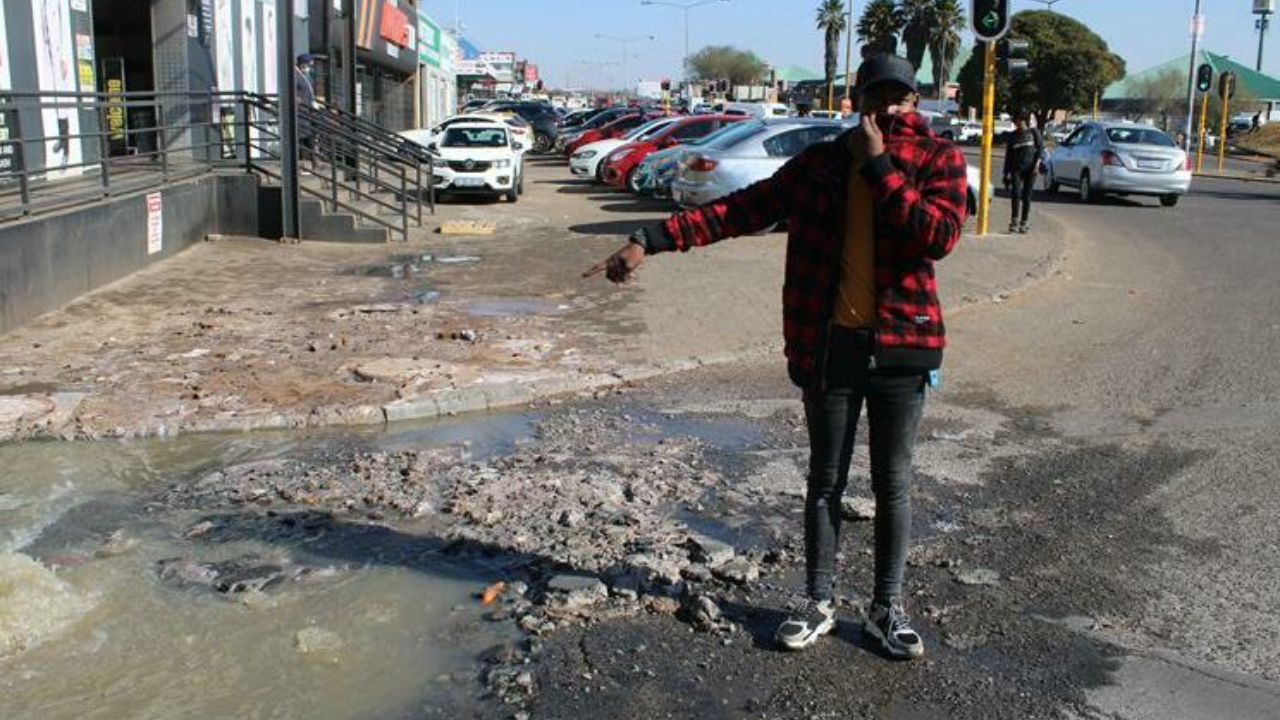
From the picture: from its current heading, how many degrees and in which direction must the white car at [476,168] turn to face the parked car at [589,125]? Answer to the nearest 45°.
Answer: approximately 180°

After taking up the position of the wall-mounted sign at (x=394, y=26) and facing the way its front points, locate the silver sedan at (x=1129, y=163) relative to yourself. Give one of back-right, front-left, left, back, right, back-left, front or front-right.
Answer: front

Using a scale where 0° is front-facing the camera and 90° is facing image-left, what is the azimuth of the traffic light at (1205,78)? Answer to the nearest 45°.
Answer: approximately 0°

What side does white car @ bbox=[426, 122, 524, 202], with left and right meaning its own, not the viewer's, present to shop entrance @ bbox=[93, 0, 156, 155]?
right

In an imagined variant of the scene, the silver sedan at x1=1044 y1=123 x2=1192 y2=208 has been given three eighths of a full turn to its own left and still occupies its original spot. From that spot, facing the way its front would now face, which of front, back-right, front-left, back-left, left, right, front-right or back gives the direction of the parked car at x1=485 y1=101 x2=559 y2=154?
back-right

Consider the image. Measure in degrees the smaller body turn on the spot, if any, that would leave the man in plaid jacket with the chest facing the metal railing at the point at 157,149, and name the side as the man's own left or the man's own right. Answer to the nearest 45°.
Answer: approximately 135° to the man's own right

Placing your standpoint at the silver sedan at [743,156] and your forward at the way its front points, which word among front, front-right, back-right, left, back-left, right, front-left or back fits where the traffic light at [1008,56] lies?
front-right

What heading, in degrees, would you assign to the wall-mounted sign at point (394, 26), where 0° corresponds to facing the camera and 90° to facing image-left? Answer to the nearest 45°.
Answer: approximately 315°

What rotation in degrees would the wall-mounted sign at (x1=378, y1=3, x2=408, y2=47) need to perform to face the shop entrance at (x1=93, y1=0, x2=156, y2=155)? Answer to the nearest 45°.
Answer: approximately 45° to its right

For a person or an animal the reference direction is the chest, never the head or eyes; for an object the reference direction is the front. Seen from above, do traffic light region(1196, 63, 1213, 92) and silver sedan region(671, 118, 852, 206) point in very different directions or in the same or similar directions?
very different directions
